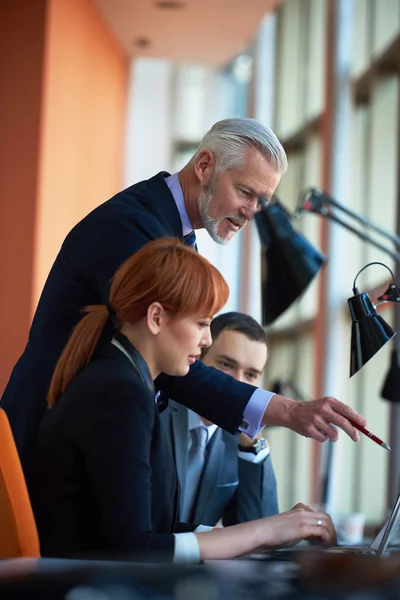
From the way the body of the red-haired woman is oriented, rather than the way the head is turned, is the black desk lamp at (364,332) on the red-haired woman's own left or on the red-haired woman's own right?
on the red-haired woman's own left

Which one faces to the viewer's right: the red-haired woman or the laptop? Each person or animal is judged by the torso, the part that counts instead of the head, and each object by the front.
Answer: the red-haired woman

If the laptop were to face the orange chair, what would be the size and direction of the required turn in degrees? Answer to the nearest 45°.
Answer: approximately 45° to its left

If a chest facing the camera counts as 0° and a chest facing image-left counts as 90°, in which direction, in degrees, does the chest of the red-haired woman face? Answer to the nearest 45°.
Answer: approximately 270°

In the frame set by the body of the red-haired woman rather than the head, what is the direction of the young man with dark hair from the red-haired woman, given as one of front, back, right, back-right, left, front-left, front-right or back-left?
left

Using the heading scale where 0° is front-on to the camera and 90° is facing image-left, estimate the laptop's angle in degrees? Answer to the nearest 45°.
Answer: approximately 90°

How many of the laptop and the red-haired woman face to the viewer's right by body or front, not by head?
1

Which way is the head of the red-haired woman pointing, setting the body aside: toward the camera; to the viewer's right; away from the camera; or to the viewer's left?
to the viewer's right

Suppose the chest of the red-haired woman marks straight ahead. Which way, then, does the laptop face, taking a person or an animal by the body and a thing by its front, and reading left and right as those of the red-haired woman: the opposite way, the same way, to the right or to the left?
the opposite way
